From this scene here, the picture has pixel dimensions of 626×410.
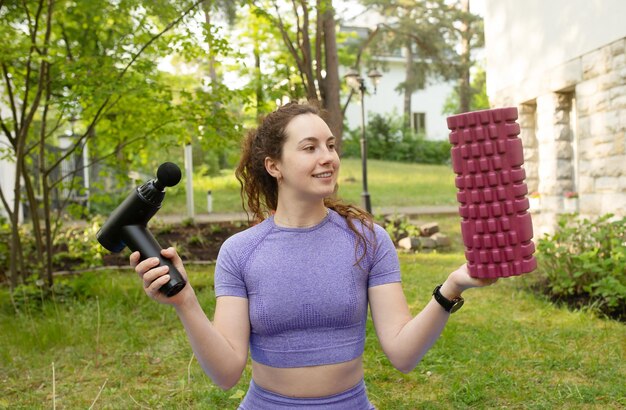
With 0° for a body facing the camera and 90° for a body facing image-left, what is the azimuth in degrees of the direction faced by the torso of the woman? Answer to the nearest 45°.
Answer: approximately 0°

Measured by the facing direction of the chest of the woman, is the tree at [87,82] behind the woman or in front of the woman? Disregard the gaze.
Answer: behind

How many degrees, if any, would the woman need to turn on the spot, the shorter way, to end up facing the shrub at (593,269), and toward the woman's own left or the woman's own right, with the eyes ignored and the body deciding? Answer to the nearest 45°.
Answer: approximately 135° to the woman's own left

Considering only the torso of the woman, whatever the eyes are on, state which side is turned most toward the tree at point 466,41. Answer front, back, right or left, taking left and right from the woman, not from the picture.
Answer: back

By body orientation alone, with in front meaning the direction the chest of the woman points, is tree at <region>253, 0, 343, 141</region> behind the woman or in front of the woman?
behind

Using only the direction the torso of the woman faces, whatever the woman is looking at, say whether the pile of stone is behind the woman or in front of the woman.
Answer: behind

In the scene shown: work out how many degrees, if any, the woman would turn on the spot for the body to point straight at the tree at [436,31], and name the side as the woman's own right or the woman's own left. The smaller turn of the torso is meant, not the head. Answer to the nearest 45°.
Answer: approximately 180°
